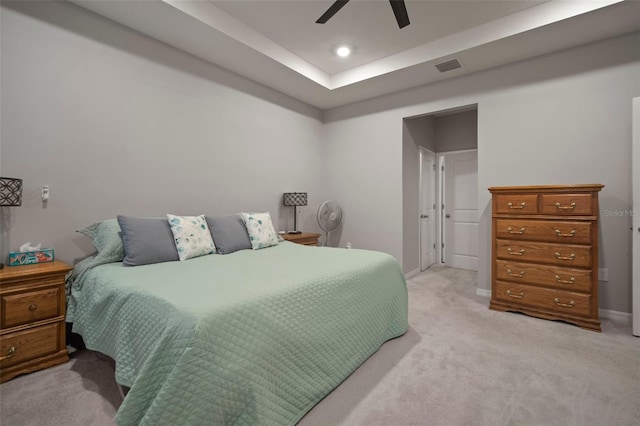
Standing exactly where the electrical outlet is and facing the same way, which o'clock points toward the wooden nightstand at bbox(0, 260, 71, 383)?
The wooden nightstand is roughly at 1 o'clock from the electrical outlet.
